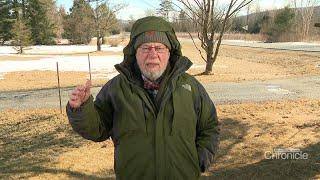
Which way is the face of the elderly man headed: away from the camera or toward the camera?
toward the camera

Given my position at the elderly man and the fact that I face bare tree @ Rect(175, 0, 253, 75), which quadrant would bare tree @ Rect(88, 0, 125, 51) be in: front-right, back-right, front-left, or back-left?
front-left

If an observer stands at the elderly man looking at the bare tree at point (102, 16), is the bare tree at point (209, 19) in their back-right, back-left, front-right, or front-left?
front-right

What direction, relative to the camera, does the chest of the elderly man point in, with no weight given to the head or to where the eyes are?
toward the camera

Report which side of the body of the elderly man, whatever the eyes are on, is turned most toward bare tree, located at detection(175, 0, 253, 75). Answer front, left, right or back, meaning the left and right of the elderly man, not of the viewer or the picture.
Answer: back

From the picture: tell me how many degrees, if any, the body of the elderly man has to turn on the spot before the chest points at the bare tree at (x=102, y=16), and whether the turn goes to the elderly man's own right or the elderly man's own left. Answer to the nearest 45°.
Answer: approximately 180°
